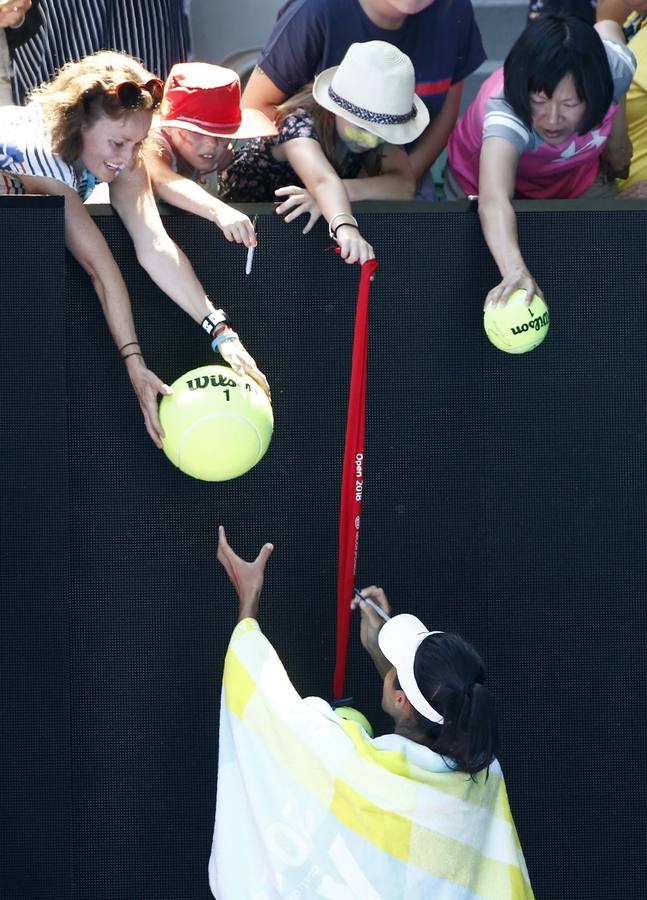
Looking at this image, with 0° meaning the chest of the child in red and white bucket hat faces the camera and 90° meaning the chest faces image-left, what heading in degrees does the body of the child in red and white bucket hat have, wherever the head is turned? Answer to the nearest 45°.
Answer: approximately 315°

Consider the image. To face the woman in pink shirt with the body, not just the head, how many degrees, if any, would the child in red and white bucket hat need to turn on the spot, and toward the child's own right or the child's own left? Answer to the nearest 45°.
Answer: approximately 45° to the child's own left

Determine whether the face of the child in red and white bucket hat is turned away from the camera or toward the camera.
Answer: toward the camera
